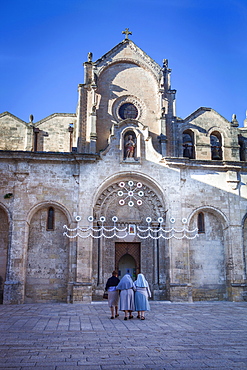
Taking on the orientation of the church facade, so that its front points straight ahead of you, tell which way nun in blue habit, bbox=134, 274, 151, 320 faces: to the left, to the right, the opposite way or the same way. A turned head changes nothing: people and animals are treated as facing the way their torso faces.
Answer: the opposite way

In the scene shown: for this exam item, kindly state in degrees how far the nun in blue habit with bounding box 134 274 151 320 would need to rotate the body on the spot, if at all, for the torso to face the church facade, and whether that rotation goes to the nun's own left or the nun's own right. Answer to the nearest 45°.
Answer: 0° — they already face it

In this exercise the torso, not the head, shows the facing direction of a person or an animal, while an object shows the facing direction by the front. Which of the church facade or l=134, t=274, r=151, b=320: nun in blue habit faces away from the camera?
the nun in blue habit

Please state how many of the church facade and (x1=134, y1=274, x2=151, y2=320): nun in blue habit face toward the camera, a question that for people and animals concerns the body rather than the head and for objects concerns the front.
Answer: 1

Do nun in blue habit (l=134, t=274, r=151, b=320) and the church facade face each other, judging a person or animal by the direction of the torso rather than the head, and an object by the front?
yes

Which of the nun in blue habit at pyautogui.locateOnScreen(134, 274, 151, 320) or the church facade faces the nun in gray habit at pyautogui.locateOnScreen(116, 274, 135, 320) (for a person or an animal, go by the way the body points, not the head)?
the church facade

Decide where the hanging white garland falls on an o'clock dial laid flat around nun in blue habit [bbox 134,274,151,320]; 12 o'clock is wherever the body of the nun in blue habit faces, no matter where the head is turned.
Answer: The hanging white garland is roughly at 12 o'clock from the nun in blue habit.

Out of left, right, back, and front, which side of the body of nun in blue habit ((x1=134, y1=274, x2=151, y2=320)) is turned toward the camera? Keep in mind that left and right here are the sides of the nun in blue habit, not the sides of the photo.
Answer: back

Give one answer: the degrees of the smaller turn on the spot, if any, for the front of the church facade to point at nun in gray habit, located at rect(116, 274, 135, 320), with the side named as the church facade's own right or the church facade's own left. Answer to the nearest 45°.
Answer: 0° — it already faces them

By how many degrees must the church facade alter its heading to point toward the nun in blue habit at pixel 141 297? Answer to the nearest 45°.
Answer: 0° — it already faces them

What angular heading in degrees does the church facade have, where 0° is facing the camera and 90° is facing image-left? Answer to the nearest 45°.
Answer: approximately 0°
